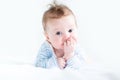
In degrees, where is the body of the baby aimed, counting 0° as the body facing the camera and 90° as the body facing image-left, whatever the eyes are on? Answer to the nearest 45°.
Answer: approximately 315°
